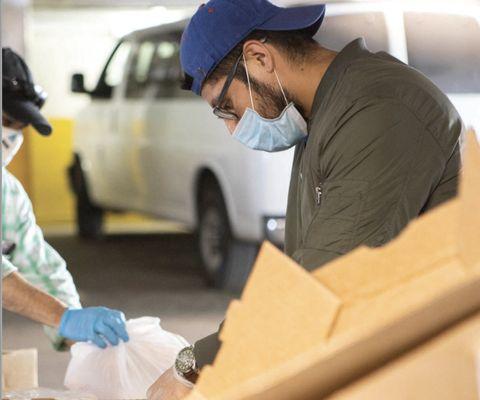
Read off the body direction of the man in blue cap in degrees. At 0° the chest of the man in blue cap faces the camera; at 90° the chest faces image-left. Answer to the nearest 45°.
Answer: approximately 90°

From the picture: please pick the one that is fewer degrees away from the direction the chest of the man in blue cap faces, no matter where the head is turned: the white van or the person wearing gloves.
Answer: the person wearing gloves

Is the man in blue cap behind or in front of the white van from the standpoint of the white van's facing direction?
behind

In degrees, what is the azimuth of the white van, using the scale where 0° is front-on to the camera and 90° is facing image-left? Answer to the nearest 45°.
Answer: approximately 135°

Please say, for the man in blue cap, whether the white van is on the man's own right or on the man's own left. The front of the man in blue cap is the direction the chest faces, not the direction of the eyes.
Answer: on the man's own right

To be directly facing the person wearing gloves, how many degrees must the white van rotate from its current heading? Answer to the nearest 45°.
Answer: approximately 135° to its left

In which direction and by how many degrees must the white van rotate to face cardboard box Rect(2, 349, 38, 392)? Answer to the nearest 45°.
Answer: approximately 135° to its left
